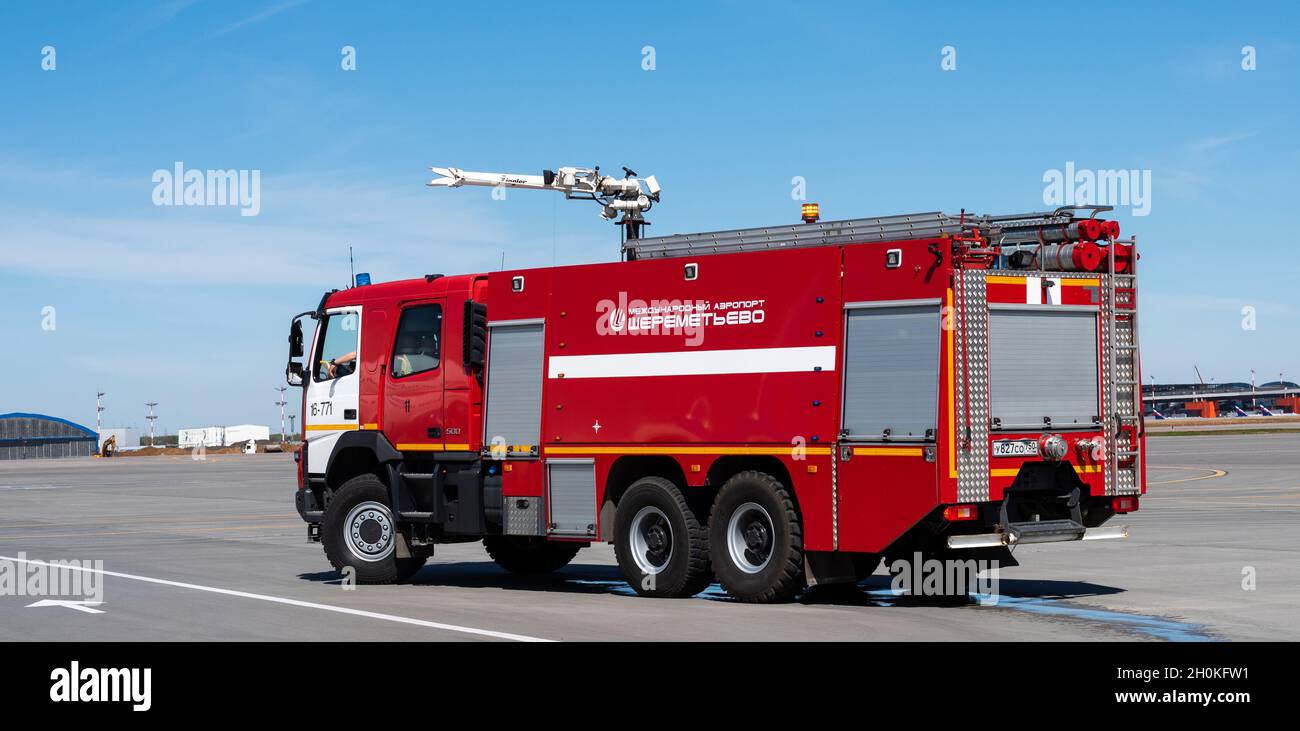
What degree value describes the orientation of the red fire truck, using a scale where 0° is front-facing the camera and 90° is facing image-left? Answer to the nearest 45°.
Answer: approximately 135°
